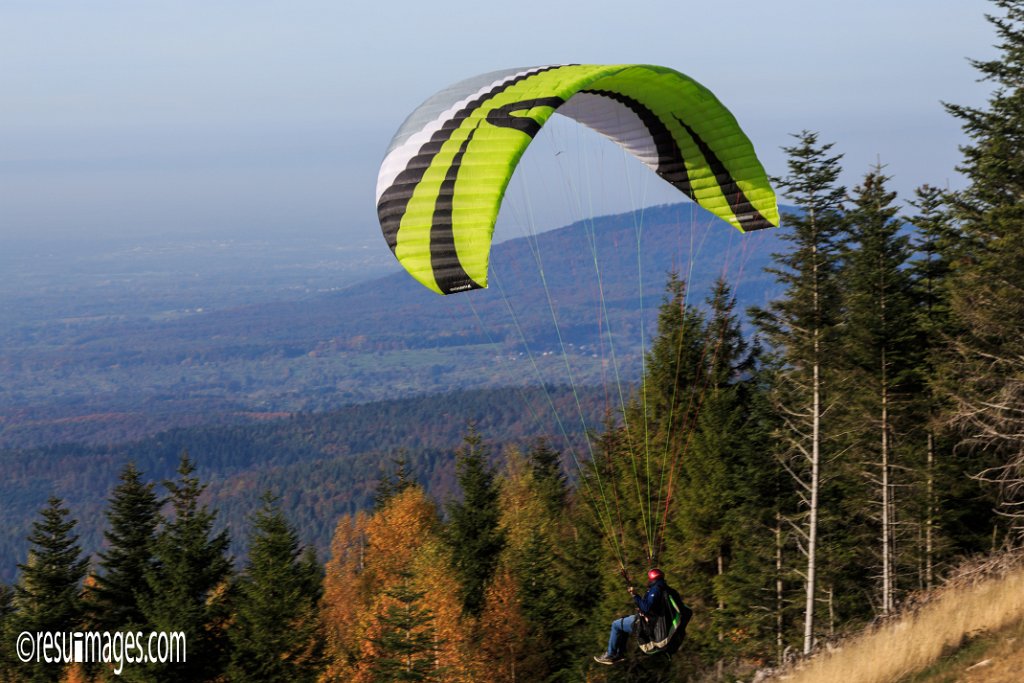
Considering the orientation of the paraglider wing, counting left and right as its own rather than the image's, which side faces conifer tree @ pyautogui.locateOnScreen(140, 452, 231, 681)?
front

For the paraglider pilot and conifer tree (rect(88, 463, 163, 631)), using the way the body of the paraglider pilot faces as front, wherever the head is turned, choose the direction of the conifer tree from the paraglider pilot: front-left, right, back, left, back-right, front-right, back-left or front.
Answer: front-right

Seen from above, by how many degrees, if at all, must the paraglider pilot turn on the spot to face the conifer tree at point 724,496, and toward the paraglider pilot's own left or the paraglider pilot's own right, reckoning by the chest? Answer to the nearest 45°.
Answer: approximately 90° to the paraglider pilot's own right

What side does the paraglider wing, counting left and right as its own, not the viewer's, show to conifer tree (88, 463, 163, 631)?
front

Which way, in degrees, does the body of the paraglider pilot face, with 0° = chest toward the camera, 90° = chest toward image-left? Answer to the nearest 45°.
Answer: approximately 90°

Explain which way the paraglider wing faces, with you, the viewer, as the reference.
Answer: facing away from the viewer and to the left of the viewer

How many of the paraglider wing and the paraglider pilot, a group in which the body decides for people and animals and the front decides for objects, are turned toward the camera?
0
